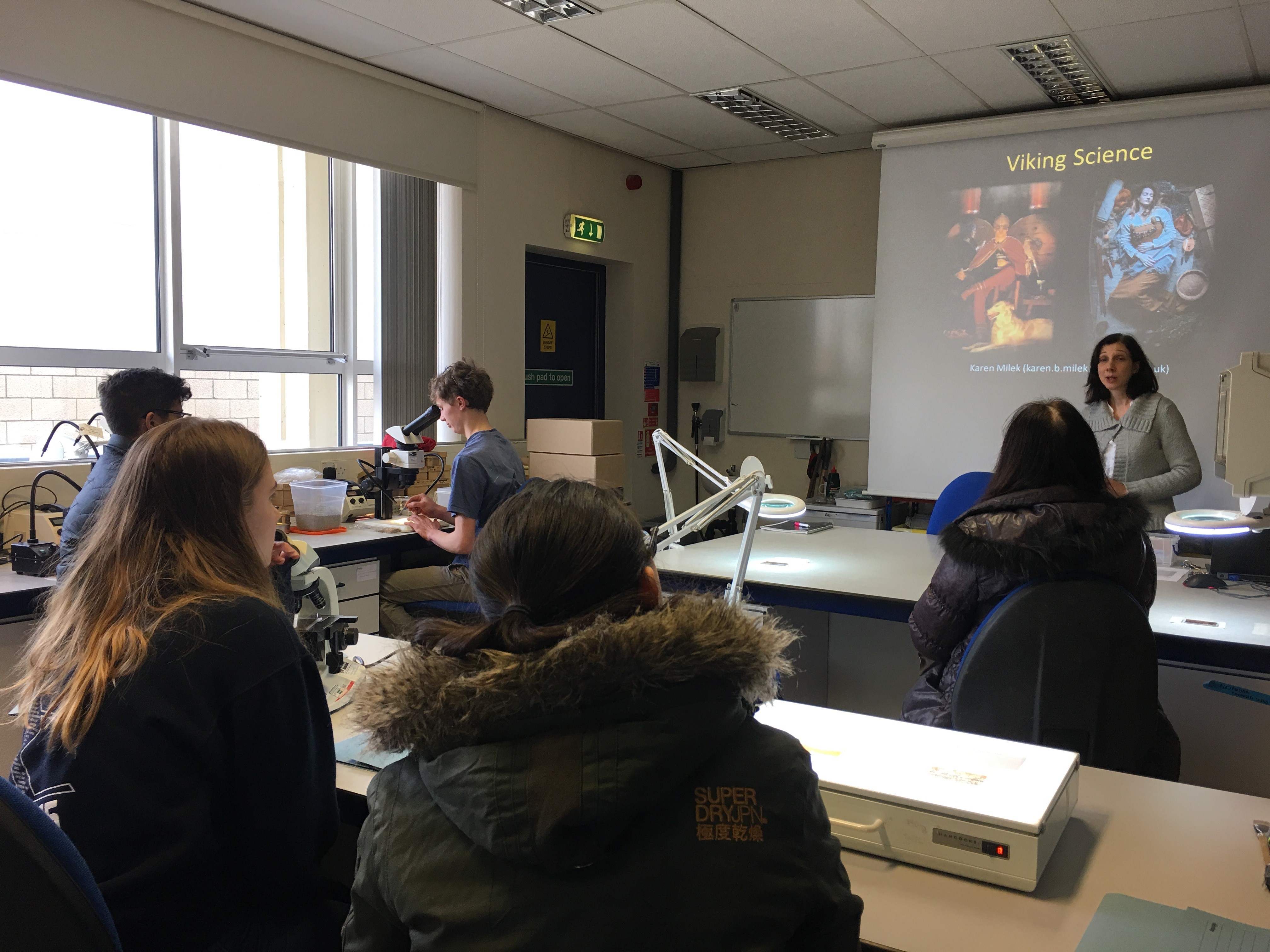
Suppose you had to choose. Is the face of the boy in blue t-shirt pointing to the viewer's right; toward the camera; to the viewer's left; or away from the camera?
to the viewer's left

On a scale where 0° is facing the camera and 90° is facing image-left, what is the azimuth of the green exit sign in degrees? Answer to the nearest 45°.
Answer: approximately 315°

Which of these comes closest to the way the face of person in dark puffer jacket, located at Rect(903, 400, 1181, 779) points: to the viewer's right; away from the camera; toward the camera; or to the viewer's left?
away from the camera

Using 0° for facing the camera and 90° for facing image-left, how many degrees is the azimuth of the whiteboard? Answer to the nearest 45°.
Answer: approximately 0°

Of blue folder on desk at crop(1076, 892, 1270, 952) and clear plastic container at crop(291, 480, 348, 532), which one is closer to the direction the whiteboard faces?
the blue folder on desk

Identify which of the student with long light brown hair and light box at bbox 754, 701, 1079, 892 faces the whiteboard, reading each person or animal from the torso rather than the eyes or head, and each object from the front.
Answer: the student with long light brown hair

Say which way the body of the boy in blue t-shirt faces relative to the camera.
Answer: to the viewer's left

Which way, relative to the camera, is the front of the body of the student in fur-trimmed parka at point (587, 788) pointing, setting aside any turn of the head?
away from the camera

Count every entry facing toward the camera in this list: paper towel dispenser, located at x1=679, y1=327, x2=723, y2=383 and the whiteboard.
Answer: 2

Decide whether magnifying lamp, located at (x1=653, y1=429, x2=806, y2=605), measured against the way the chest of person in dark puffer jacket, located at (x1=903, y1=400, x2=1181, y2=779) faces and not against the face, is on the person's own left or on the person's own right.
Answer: on the person's own left

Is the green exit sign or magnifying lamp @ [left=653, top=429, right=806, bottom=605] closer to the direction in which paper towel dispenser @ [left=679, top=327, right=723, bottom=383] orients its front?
the magnifying lamp

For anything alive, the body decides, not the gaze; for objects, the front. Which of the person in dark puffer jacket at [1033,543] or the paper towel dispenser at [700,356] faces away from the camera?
the person in dark puffer jacket
